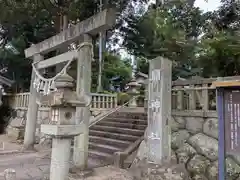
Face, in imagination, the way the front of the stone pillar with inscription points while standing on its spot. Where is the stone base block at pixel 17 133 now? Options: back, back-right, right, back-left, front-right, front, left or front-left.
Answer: right

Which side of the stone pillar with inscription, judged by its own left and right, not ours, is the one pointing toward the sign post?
left

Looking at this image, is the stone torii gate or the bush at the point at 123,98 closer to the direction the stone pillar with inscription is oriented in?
the stone torii gate

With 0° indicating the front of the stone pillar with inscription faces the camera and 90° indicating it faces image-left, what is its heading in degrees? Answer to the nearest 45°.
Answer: approximately 45°

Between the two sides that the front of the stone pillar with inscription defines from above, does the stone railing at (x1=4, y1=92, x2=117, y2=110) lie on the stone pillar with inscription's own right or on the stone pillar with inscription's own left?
on the stone pillar with inscription's own right
